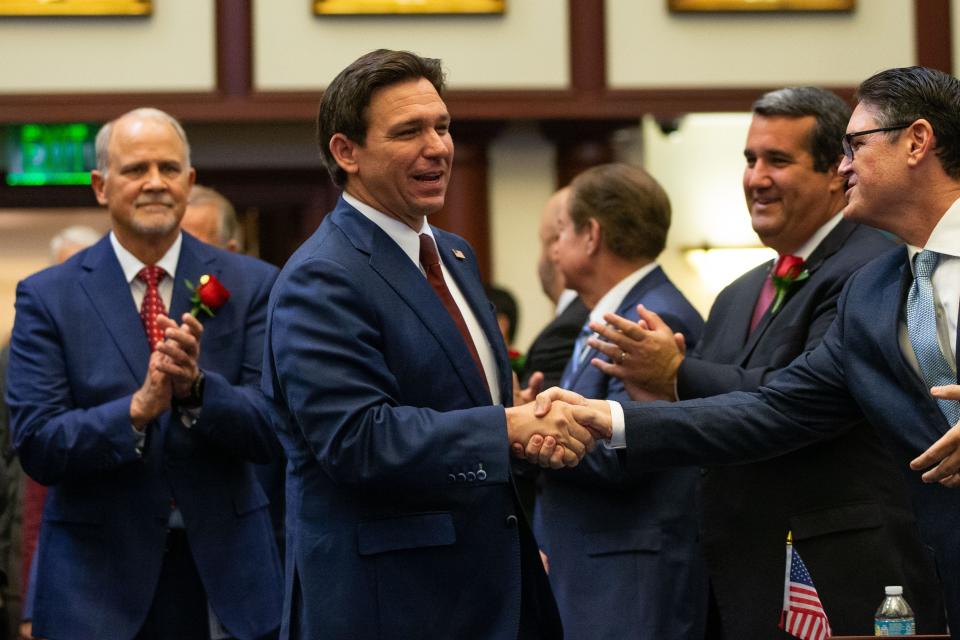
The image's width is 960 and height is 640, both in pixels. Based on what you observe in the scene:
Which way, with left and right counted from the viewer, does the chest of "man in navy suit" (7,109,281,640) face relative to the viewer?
facing the viewer

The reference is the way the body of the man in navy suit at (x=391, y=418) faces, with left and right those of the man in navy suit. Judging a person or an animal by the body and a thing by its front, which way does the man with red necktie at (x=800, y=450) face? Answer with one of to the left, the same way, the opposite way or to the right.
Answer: to the right

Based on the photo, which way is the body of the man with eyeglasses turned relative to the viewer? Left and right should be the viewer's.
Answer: facing the viewer and to the left of the viewer

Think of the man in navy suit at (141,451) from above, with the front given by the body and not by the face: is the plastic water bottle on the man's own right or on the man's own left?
on the man's own left

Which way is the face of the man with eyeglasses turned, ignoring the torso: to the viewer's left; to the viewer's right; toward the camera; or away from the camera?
to the viewer's left

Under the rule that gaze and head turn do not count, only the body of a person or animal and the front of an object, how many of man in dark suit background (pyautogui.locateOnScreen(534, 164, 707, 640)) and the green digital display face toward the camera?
1

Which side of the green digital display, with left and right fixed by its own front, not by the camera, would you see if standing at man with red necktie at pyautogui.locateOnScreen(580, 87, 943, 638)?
front

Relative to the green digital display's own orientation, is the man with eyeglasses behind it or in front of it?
in front

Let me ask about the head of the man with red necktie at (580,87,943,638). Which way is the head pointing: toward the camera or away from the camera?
toward the camera

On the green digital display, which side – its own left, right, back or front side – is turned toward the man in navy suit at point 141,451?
front

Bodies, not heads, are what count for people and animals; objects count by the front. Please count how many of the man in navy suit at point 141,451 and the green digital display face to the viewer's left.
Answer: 0

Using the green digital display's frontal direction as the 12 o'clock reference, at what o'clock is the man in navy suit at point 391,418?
The man in navy suit is roughly at 12 o'clock from the green digital display.

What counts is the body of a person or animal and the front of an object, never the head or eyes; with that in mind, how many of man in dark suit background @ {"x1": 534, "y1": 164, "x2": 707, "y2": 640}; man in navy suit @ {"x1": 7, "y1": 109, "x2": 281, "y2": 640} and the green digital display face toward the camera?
2
